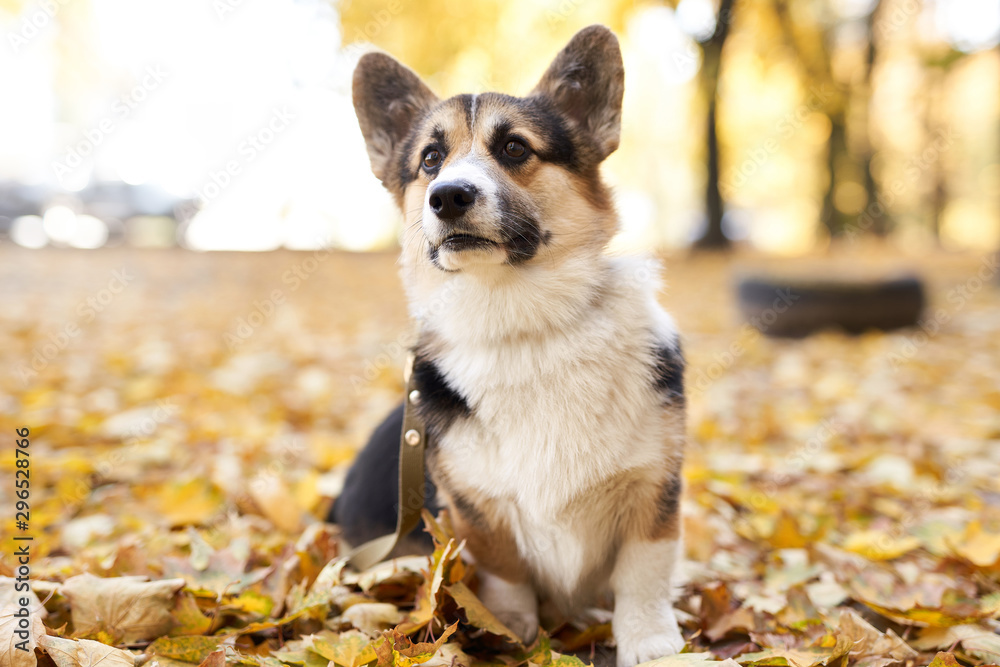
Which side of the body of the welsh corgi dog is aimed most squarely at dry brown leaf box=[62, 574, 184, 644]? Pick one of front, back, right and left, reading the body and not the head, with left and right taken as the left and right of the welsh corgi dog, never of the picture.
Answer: right

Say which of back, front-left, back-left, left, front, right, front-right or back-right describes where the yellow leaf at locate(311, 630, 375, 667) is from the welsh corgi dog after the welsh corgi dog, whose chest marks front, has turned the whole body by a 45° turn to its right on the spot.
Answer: front

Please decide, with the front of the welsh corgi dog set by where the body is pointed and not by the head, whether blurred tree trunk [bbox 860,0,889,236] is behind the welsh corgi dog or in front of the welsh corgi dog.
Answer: behind

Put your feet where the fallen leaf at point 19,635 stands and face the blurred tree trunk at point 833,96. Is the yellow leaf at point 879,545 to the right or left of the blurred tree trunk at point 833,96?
right

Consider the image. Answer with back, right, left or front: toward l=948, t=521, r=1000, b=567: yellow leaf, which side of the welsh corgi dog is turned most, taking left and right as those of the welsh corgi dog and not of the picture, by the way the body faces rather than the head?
left

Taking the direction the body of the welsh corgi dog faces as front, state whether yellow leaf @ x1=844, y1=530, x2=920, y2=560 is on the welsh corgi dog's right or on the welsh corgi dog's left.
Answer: on the welsh corgi dog's left

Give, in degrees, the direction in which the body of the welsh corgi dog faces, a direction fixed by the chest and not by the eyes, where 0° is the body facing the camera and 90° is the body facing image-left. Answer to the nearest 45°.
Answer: approximately 0°
